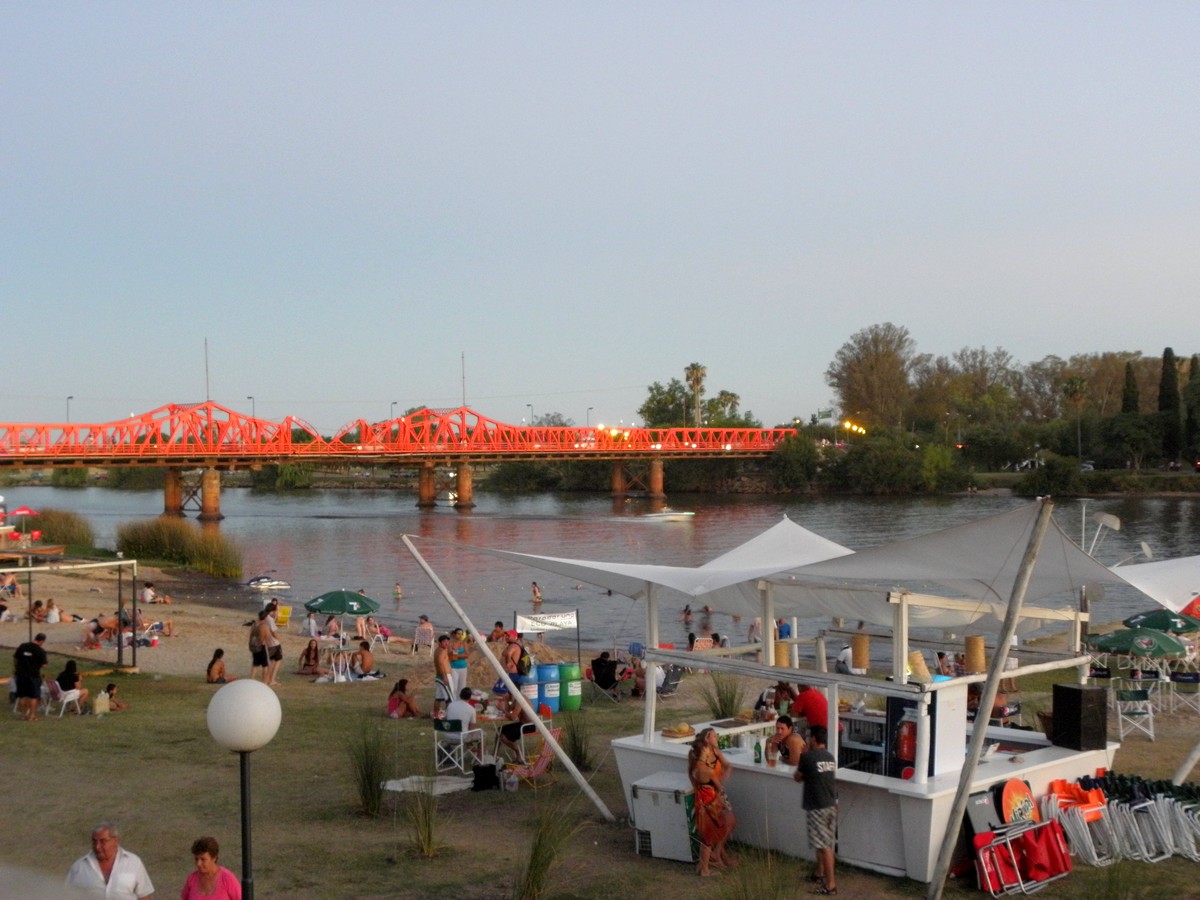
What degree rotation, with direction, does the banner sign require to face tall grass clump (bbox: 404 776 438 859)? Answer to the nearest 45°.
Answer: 0° — it already faces it

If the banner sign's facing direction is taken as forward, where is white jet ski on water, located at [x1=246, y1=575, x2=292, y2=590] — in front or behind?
behind

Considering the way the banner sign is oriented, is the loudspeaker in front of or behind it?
in front

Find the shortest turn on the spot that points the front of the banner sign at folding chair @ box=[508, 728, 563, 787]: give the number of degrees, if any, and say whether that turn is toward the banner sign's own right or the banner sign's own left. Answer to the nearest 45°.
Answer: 0° — it already faces it

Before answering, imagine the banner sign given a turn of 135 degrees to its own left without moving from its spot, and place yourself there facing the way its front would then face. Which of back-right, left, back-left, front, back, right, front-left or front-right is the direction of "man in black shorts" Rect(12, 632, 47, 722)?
back

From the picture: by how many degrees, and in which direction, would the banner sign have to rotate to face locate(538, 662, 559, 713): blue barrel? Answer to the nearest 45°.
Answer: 0° — it already faces it

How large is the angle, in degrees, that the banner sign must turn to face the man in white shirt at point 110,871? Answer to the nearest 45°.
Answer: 0° — it already faces them

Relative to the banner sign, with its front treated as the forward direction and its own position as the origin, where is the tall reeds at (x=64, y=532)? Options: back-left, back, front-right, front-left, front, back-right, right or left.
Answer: back-right

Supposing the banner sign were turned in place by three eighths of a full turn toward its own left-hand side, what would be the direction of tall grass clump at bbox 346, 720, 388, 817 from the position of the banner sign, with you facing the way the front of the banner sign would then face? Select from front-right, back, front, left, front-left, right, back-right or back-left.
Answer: back-right

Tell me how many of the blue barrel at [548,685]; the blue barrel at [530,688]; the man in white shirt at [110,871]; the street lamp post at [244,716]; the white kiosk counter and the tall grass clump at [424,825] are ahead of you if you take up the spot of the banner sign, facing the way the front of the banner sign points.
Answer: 6

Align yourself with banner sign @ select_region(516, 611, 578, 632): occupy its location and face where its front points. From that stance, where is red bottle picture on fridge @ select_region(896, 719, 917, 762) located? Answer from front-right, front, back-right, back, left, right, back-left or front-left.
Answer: front

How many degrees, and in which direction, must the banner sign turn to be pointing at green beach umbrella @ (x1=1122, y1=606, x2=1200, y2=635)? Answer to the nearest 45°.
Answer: approximately 45° to its left

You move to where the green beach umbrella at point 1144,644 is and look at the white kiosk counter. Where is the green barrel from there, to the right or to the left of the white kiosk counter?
right

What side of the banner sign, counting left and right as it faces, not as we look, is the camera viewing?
front

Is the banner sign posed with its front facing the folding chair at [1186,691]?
no

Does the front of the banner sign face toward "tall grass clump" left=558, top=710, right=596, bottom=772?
yes

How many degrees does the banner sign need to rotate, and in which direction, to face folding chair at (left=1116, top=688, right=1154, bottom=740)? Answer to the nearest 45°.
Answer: approximately 45° to its left

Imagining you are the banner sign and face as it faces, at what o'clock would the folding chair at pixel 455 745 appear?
The folding chair is roughly at 12 o'clock from the banner sign.

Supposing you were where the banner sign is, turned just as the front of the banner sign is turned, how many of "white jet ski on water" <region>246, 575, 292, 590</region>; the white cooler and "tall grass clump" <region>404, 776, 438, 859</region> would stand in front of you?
2

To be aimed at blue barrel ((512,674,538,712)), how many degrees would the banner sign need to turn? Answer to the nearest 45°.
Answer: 0° — it already faces it

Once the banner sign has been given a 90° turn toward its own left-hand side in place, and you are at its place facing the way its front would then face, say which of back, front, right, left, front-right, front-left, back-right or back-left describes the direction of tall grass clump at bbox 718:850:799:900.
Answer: right
